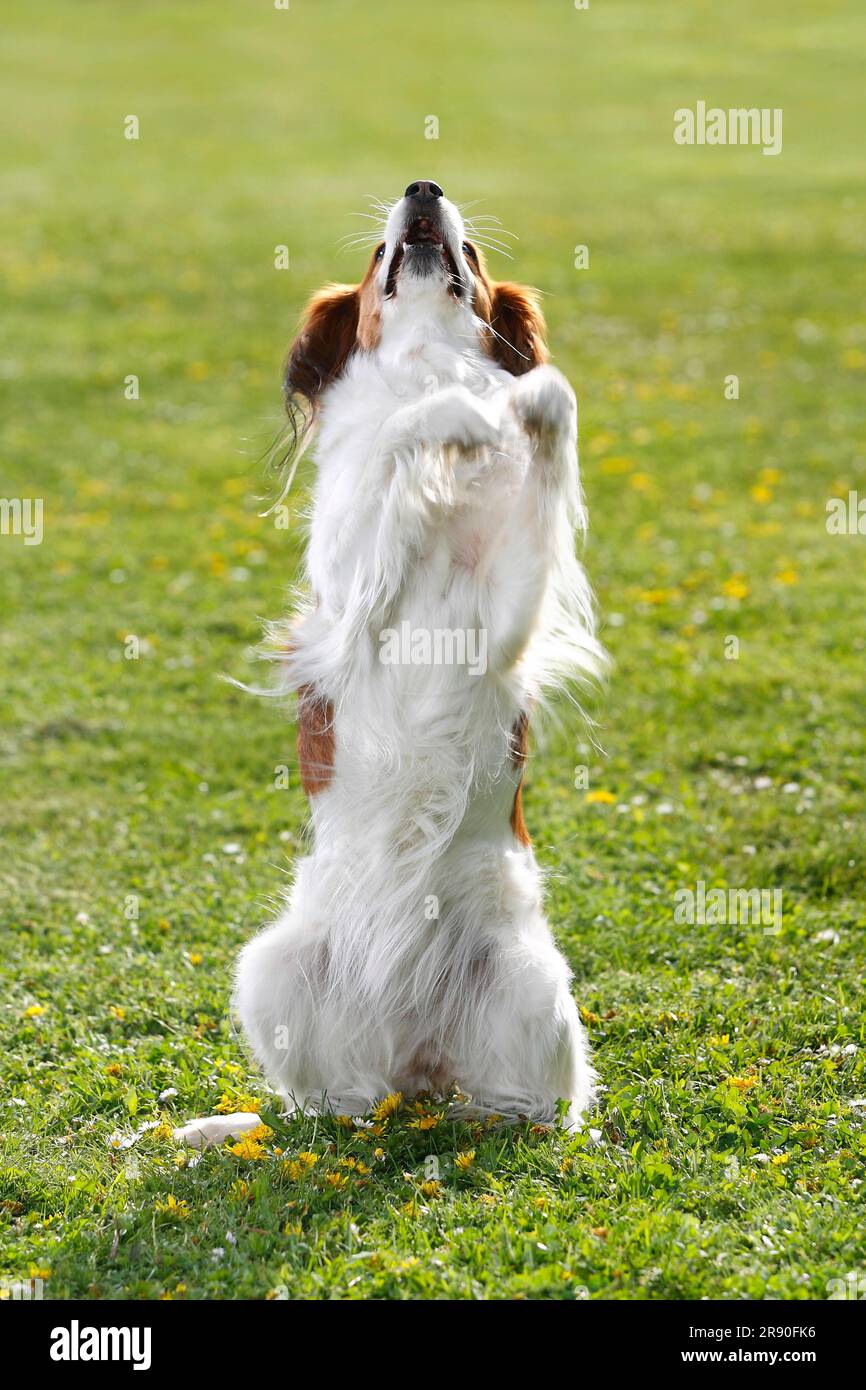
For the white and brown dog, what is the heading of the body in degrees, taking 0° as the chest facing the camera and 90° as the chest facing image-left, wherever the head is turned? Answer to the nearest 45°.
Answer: approximately 0°

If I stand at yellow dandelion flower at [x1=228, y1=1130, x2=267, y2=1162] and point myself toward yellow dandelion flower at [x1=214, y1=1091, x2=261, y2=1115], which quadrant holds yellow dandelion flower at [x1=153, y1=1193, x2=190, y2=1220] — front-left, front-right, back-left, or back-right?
back-left

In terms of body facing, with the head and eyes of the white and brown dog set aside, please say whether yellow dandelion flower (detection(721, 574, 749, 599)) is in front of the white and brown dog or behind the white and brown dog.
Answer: behind

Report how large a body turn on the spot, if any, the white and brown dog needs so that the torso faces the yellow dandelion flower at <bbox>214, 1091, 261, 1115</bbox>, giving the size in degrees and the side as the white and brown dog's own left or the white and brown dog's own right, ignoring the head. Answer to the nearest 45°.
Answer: approximately 135° to the white and brown dog's own right
